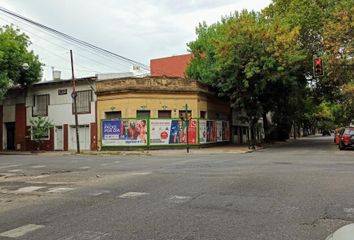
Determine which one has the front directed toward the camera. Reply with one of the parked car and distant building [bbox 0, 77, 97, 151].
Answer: the distant building

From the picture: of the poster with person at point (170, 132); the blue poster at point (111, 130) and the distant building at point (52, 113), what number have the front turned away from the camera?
0

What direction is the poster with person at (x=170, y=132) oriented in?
toward the camera

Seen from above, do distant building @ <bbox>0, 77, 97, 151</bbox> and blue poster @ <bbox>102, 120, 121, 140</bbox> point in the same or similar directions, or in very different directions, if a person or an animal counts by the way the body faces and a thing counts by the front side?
same or similar directions

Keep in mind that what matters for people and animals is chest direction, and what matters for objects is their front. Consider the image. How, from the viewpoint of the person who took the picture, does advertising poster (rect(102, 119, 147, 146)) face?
facing the viewer

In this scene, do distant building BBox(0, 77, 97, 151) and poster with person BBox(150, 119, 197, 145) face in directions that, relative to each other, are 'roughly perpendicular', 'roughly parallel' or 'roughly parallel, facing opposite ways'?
roughly parallel

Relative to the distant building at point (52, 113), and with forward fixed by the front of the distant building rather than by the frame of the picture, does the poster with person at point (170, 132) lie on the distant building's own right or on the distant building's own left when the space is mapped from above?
on the distant building's own left

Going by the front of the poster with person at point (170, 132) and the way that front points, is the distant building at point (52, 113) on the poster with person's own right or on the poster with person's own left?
on the poster with person's own right

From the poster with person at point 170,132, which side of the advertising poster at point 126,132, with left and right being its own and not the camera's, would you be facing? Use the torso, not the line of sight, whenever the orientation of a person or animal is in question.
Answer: left

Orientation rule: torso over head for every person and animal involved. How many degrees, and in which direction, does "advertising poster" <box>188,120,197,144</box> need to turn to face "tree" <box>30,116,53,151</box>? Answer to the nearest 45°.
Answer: approximately 90° to its right
